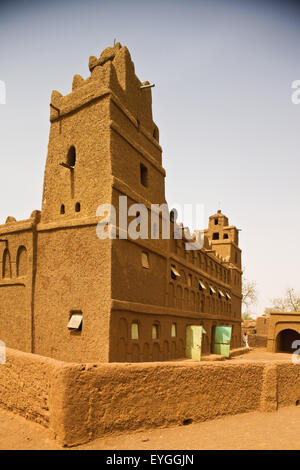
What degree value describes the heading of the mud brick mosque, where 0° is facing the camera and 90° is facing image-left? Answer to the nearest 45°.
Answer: approximately 315°
